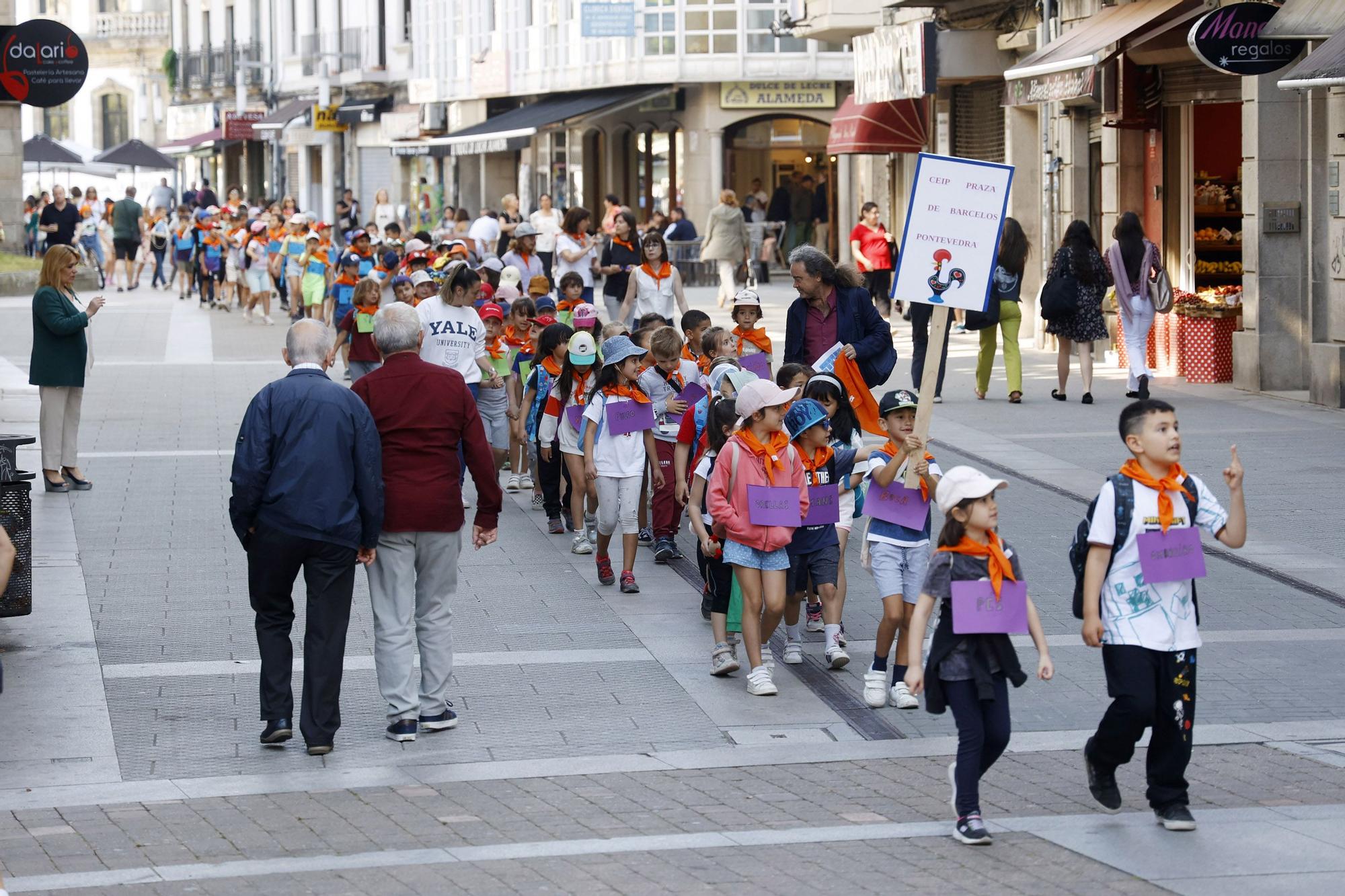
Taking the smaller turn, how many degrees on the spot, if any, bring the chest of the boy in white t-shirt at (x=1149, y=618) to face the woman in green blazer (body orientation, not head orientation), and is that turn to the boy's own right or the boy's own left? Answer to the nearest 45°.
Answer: approximately 180°

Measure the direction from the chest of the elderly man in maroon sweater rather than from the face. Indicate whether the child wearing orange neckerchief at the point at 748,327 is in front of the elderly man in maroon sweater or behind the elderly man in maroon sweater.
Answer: in front

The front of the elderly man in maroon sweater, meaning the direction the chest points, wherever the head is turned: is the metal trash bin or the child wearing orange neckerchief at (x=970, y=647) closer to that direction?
the metal trash bin

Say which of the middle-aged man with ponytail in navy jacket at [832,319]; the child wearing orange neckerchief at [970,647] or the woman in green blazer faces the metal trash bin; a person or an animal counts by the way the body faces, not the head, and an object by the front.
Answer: the middle-aged man with ponytail in navy jacket

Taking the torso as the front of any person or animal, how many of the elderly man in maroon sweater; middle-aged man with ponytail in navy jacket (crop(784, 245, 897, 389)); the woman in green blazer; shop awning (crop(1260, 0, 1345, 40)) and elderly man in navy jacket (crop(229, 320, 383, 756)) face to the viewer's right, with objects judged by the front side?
1

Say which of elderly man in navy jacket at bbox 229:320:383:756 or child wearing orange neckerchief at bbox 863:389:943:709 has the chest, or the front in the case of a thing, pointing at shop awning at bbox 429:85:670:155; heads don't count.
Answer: the elderly man in navy jacket

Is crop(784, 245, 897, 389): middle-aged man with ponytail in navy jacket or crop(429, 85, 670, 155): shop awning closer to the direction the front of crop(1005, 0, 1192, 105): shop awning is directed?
the middle-aged man with ponytail in navy jacket

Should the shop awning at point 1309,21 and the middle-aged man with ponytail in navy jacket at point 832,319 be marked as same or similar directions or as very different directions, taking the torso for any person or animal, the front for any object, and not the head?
same or similar directions

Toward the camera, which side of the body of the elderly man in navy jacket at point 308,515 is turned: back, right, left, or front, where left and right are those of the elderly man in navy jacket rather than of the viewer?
back

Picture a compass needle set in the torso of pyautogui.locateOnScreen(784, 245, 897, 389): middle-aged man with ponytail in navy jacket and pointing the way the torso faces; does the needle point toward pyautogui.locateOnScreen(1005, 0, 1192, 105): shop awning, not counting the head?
no

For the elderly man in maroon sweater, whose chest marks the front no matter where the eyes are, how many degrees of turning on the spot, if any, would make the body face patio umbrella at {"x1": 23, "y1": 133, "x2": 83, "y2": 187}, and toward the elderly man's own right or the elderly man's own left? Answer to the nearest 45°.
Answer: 0° — they already face it

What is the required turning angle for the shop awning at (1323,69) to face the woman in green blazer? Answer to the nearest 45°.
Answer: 0° — it already faces them

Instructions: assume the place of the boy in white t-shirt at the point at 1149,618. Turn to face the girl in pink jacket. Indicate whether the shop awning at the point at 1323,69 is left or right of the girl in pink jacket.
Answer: right

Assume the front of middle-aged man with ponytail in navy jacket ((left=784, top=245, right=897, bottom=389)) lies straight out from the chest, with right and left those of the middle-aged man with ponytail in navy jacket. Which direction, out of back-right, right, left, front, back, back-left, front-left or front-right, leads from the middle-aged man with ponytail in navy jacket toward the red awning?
back-right

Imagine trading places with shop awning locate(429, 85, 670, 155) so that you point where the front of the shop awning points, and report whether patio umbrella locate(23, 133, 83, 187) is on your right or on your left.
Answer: on your right

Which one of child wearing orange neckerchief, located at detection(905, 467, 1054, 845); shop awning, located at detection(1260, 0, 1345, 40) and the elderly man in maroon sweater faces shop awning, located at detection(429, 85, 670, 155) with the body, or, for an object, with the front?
the elderly man in maroon sweater

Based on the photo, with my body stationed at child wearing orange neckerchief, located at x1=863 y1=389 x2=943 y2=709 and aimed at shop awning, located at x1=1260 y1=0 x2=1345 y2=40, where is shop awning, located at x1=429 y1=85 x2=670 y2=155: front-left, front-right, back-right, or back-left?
front-left

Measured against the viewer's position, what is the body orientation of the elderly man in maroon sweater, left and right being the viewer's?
facing away from the viewer
